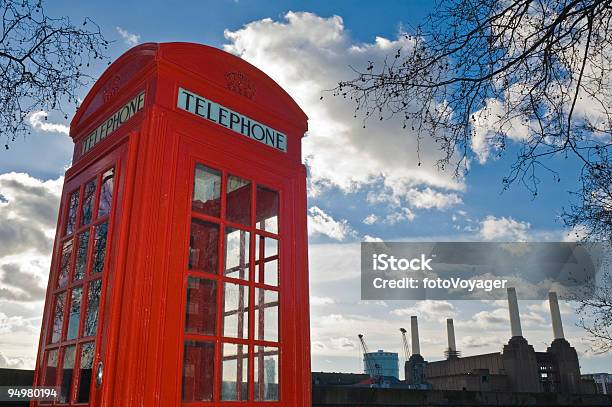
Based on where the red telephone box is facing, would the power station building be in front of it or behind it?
behind
